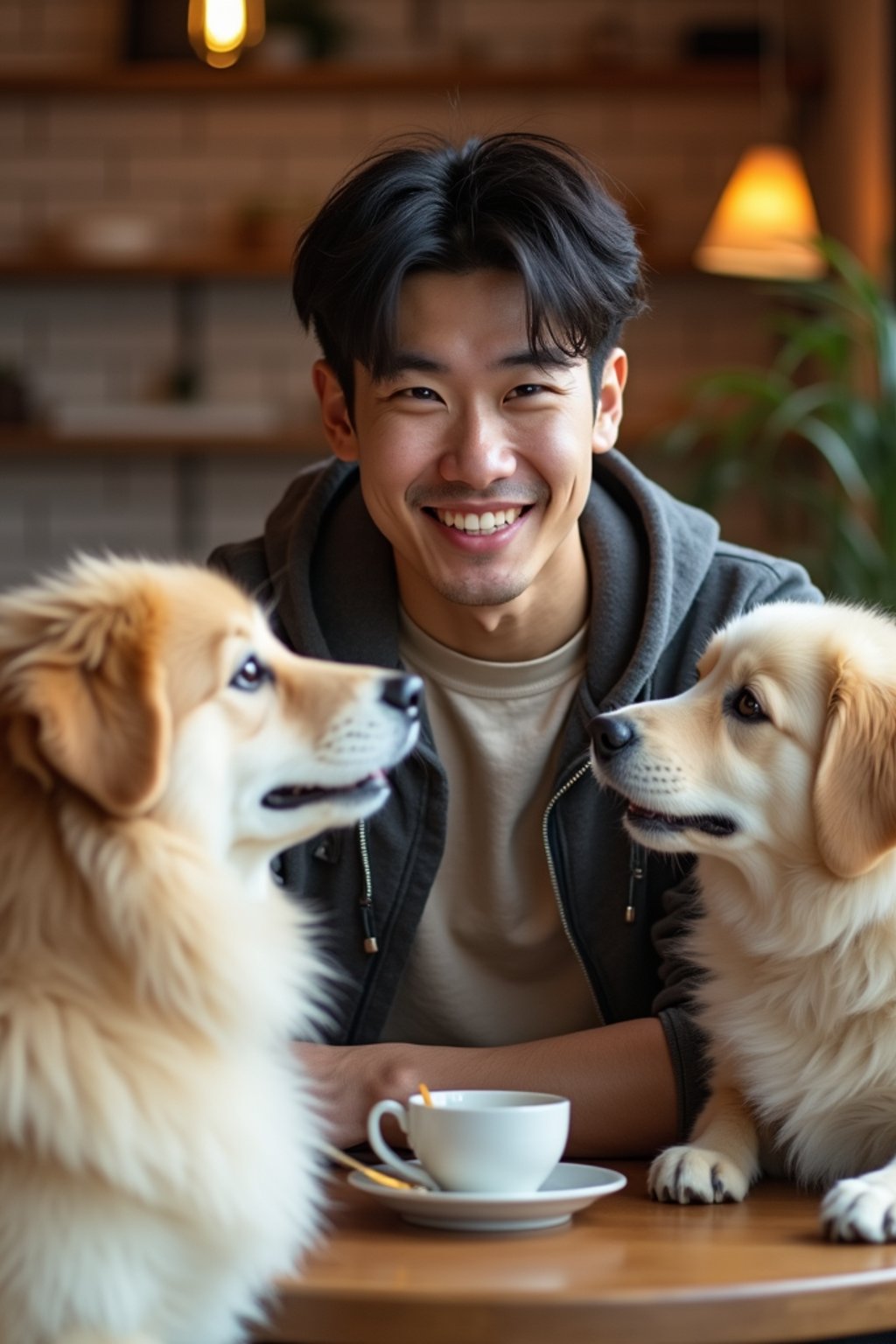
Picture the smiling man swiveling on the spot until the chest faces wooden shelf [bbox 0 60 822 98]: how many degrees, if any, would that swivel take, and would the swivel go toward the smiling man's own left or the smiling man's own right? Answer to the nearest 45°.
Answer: approximately 180°

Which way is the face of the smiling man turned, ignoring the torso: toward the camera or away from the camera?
toward the camera

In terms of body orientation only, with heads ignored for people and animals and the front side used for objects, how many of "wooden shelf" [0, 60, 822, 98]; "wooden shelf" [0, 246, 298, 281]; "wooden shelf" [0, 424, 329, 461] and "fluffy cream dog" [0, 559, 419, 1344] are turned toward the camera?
3

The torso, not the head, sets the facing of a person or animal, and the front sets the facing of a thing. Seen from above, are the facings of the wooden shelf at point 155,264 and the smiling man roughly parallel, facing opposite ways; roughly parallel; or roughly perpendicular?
roughly parallel

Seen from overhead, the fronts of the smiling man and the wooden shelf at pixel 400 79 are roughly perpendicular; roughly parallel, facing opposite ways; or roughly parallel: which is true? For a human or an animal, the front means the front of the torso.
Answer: roughly parallel

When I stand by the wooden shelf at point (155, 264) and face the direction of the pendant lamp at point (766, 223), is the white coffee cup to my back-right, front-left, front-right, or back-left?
front-right

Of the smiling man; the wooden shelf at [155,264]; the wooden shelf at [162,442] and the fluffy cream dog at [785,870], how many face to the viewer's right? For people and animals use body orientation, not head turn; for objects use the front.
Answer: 0

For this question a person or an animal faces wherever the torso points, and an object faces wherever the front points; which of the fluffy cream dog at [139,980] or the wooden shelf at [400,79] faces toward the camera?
the wooden shelf

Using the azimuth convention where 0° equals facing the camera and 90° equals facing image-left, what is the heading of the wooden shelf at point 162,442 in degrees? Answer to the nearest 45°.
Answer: approximately 0°

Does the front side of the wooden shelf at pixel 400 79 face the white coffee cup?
yes

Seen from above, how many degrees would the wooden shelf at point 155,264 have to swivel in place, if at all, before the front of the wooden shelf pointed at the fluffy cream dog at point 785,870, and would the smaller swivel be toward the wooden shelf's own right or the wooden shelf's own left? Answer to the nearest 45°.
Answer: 0° — it already faces it

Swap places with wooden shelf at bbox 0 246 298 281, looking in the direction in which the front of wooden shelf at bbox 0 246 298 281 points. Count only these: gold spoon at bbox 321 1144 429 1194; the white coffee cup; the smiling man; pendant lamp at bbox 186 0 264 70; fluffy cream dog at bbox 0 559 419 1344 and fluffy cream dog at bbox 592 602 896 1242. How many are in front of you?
6

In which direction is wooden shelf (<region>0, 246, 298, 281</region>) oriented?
toward the camera

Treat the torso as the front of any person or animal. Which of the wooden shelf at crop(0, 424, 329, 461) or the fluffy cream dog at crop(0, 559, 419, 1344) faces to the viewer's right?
the fluffy cream dog

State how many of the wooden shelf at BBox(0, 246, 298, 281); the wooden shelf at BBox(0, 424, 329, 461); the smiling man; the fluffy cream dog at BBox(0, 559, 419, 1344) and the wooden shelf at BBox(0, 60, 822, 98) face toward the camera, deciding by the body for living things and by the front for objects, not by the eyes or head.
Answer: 4

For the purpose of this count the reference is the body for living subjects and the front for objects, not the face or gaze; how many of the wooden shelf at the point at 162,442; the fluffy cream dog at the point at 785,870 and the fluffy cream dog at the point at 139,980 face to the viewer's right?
1
